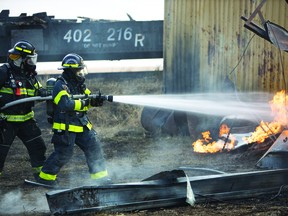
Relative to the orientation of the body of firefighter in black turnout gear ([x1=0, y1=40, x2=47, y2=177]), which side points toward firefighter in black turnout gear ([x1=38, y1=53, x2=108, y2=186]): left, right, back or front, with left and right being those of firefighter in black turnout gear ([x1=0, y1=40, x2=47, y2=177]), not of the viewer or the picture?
front

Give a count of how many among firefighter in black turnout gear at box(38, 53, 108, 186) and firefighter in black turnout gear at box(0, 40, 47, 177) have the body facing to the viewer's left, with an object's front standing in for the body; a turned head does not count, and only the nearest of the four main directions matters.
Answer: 0

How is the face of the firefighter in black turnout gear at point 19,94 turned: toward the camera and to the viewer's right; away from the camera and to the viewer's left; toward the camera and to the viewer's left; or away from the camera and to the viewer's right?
toward the camera and to the viewer's right

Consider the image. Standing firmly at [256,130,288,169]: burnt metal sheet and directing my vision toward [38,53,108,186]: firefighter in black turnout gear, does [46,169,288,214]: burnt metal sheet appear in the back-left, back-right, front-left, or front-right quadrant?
front-left

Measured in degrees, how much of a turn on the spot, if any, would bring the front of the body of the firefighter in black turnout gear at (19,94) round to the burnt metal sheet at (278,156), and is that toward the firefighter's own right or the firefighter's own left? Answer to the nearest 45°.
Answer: approximately 45° to the firefighter's own left

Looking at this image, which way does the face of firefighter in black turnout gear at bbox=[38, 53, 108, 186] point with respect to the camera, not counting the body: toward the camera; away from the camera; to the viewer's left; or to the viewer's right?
to the viewer's right

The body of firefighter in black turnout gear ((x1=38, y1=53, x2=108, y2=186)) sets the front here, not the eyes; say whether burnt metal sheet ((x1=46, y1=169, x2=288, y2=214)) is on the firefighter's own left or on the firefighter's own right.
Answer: on the firefighter's own right

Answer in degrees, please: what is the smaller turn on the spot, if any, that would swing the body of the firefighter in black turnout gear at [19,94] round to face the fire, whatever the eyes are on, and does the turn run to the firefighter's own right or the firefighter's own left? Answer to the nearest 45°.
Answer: approximately 45° to the firefighter's own left

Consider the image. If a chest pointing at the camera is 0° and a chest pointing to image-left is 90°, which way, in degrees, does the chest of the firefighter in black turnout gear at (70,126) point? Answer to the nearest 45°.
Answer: approximately 270°

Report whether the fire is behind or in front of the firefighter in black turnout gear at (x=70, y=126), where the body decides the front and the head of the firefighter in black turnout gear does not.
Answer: in front

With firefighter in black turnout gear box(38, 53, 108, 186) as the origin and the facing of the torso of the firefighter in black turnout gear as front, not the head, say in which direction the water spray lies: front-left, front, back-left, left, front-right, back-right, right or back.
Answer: front-left

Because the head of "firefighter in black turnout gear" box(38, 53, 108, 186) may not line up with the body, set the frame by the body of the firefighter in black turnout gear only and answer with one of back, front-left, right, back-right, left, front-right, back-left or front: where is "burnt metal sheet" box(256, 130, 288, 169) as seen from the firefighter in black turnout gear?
front
